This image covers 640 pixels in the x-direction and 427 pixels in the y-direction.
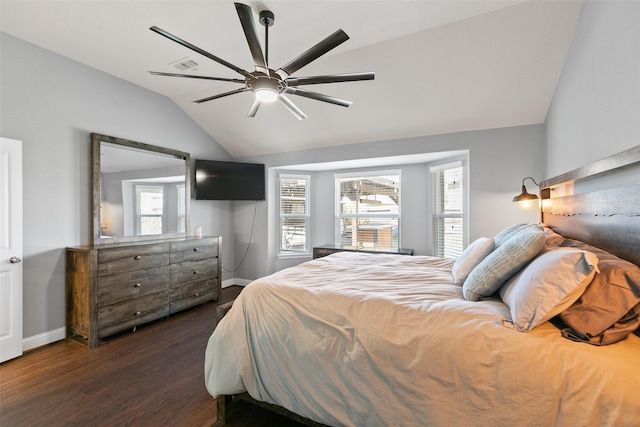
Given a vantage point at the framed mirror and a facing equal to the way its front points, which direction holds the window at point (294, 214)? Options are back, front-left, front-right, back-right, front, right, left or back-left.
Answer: front-left

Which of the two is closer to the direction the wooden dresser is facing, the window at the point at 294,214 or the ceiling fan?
the ceiling fan

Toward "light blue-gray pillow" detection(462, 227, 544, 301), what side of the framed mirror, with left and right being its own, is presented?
front

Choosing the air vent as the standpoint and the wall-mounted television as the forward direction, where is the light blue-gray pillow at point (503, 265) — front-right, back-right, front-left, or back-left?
back-right

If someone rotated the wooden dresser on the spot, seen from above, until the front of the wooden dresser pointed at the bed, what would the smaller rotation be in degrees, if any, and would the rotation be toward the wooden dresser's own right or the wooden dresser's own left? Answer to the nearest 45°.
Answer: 0° — it already faces it

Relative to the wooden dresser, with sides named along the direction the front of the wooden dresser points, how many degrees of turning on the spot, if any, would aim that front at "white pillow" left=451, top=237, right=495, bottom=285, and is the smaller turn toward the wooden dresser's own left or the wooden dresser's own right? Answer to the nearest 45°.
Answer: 0° — it already faces it

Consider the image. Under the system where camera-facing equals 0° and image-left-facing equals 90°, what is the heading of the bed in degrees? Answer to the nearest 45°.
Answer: approximately 90°

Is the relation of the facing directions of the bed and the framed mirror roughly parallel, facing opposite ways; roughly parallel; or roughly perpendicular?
roughly parallel, facing opposite ways

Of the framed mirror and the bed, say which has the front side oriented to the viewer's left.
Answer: the bed

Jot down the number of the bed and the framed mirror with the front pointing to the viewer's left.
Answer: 1

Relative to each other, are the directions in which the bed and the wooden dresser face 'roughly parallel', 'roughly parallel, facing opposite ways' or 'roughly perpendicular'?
roughly parallel, facing opposite ways

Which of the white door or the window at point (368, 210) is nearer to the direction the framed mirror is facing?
the window

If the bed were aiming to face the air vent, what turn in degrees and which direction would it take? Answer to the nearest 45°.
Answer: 0° — it already faces it

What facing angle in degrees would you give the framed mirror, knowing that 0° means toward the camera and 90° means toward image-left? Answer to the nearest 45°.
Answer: approximately 315°

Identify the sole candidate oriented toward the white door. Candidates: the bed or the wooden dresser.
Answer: the bed

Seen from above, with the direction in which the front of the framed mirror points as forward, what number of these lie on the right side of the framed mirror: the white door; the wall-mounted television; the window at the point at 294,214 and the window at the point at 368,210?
1

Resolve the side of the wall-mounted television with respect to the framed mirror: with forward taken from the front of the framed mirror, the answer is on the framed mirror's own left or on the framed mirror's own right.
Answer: on the framed mirror's own left

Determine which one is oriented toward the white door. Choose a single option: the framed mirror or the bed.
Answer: the bed

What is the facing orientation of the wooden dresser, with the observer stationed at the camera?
facing the viewer and to the right of the viewer
